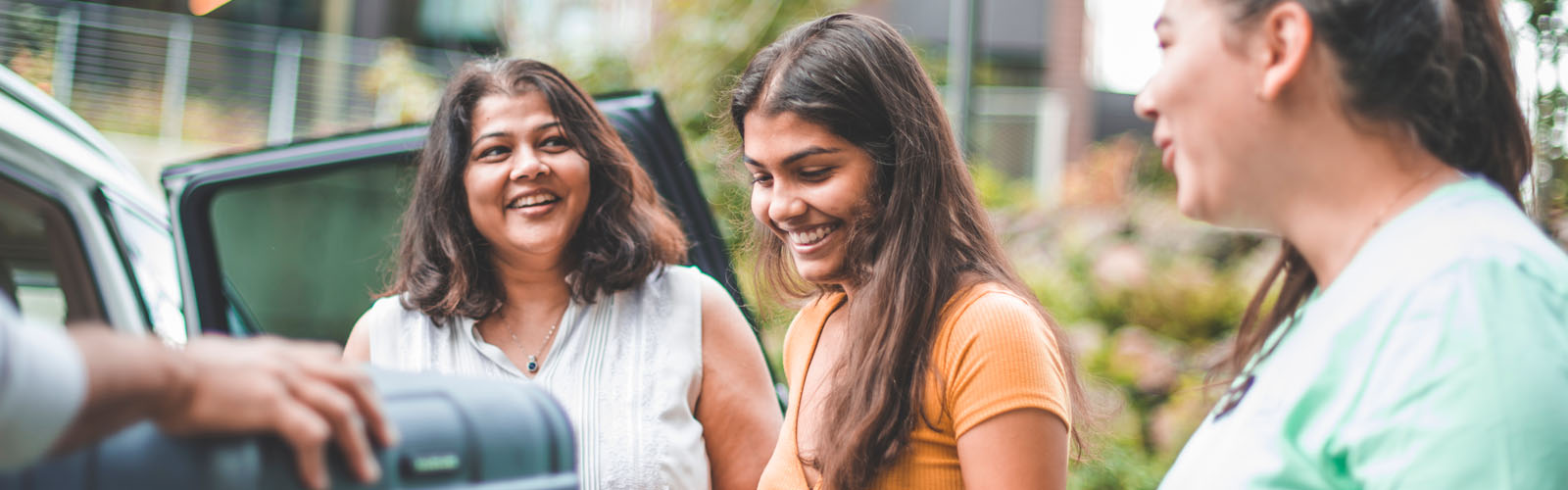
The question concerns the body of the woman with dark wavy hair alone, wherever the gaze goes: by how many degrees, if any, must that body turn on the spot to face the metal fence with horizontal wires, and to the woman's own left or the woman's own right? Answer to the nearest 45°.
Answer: approximately 180°

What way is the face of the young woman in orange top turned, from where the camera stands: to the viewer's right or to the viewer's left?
to the viewer's left

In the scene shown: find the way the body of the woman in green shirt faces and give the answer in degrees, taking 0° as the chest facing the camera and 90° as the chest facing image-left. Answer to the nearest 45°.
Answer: approximately 90°

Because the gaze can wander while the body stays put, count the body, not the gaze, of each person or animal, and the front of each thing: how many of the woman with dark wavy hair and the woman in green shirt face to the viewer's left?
1
